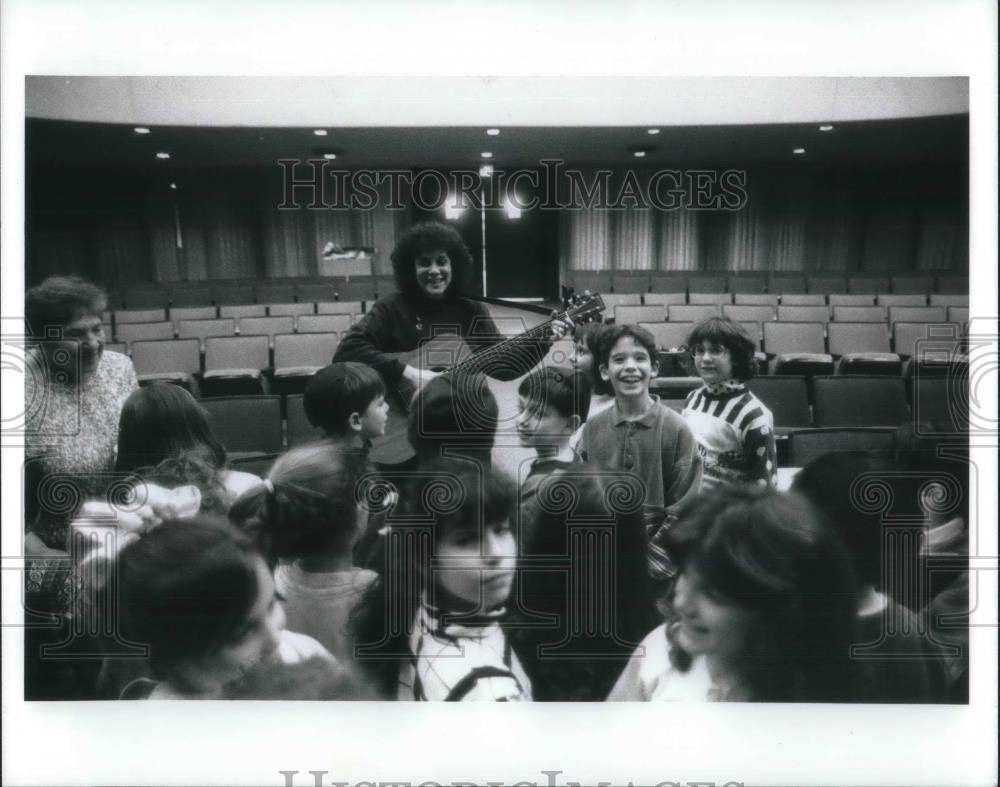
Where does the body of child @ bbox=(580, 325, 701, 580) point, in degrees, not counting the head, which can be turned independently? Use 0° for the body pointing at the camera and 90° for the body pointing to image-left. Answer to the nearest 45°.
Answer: approximately 0°

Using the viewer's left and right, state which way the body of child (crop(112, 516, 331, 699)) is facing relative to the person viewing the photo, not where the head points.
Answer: facing to the right of the viewer

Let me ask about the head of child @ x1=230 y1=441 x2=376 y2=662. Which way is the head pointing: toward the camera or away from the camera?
away from the camera

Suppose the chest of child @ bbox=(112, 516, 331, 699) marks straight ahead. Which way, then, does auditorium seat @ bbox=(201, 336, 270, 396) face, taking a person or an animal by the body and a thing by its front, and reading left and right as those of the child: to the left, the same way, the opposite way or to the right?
to the right

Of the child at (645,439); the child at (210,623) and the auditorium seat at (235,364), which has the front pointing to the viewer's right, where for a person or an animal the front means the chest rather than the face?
the child at (210,623)

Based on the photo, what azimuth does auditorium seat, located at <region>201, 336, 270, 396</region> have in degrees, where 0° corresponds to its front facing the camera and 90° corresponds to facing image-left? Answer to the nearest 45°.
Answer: approximately 0°

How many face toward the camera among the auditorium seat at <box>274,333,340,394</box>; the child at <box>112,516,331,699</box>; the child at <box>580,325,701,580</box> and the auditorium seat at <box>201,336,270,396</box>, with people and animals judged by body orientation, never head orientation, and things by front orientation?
3

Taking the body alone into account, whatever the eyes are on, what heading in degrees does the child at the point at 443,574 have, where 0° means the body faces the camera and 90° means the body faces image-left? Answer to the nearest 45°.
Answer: approximately 315°
